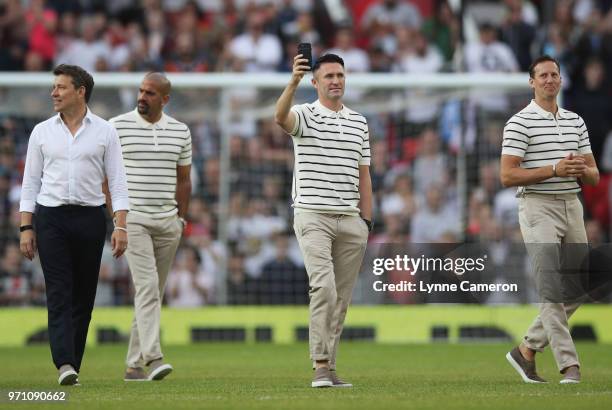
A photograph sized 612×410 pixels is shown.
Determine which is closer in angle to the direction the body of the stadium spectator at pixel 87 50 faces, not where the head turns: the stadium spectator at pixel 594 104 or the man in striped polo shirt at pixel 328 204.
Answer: the man in striped polo shirt

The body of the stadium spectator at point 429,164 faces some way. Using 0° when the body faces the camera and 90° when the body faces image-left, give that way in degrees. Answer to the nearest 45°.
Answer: approximately 0°

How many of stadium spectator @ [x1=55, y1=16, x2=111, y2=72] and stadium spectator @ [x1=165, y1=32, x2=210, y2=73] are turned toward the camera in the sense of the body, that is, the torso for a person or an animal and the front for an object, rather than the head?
2

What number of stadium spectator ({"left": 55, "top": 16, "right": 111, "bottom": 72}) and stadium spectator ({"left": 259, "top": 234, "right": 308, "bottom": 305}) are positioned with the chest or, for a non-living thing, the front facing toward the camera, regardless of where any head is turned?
2

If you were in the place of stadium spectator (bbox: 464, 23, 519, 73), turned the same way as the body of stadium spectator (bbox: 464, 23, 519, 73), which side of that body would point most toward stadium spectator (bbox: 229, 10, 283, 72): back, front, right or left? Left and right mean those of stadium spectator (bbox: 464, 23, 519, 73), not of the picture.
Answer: right

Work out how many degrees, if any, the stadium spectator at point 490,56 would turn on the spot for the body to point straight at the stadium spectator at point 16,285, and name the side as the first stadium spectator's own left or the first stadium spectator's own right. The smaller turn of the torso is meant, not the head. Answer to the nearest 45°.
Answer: approximately 45° to the first stadium spectator's own right

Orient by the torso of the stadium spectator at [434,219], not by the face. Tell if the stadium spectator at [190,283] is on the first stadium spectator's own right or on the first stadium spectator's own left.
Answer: on the first stadium spectator's own right
